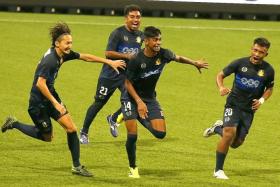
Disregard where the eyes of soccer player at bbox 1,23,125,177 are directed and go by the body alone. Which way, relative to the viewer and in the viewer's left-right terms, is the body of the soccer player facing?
facing to the right of the viewer

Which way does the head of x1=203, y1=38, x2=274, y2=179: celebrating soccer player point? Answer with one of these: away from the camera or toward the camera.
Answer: toward the camera

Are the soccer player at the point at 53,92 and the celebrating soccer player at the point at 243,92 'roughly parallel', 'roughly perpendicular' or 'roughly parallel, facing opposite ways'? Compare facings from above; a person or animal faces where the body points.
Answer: roughly perpendicular

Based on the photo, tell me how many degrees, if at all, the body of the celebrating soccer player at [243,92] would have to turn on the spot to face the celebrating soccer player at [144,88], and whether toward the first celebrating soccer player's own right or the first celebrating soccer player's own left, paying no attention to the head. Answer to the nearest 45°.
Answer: approximately 90° to the first celebrating soccer player's own right

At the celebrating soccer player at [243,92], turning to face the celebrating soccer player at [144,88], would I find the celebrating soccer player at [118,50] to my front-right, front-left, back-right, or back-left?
front-right

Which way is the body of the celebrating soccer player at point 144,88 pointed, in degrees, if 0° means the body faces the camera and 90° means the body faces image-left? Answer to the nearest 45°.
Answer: approximately 315°

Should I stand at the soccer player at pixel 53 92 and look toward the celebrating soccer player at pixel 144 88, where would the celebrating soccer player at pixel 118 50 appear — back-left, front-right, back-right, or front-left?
front-left

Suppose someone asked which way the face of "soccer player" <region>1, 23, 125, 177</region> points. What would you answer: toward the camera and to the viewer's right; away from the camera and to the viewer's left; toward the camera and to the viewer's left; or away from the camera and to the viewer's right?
toward the camera and to the viewer's right

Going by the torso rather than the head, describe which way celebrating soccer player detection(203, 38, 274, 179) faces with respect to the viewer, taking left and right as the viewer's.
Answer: facing the viewer

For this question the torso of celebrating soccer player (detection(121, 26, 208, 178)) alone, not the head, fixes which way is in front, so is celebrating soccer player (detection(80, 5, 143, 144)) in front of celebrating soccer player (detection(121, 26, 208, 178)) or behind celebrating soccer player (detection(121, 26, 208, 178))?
behind

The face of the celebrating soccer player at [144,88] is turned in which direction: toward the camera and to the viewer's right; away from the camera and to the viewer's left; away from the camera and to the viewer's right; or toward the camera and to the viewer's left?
toward the camera and to the viewer's right

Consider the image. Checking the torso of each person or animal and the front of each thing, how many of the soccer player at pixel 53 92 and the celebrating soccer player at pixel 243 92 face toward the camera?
1

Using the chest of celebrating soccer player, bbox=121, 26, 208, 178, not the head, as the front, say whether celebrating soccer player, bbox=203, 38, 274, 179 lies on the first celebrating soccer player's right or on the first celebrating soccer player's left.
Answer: on the first celebrating soccer player's left
